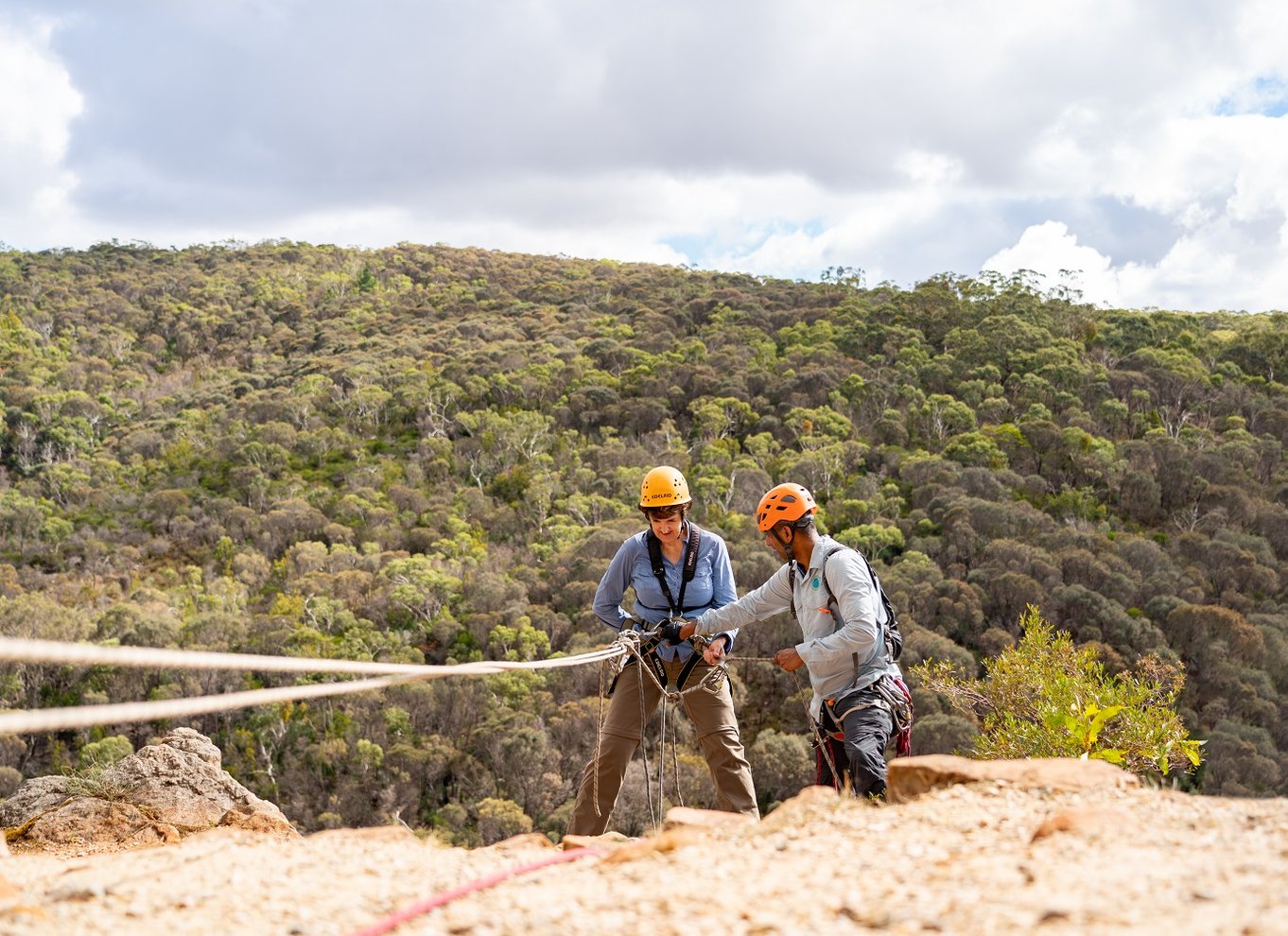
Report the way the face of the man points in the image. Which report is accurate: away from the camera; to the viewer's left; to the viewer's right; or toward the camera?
to the viewer's left

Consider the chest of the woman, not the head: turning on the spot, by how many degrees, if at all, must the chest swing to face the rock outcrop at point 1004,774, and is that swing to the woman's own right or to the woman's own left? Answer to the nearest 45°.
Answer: approximately 45° to the woman's own left

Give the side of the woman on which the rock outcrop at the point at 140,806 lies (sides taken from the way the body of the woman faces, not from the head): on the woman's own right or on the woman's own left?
on the woman's own right

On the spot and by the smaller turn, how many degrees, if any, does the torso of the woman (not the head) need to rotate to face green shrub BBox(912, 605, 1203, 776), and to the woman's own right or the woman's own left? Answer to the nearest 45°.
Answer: approximately 135° to the woman's own left

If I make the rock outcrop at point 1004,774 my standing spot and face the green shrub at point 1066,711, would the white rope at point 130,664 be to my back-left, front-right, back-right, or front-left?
back-left

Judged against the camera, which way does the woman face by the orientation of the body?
toward the camera

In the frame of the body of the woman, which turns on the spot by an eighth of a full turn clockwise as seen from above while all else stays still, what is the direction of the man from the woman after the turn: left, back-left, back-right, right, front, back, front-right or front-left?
left

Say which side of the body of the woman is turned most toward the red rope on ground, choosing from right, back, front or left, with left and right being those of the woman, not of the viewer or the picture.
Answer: front
